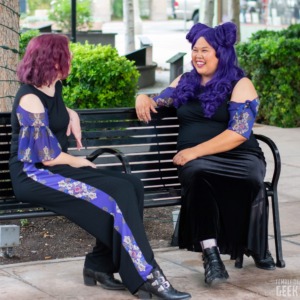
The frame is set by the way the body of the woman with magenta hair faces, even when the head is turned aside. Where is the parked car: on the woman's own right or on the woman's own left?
on the woman's own left

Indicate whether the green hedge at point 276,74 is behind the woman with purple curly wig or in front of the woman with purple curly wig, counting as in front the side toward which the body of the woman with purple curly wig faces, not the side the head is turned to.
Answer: behind

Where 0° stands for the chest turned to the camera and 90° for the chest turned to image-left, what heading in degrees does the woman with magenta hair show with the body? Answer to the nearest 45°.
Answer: approximately 270°

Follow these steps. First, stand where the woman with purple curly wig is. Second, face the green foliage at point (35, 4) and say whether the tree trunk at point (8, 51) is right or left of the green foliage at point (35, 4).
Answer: left

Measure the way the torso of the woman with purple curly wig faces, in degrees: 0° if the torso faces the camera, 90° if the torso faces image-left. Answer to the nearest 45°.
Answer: approximately 45°

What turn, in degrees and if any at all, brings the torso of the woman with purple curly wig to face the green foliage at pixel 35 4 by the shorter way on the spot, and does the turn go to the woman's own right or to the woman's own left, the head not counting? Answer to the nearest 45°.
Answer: approximately 135° to the woman's own right

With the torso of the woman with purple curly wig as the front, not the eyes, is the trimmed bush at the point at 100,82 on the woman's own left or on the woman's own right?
on the woman's own right

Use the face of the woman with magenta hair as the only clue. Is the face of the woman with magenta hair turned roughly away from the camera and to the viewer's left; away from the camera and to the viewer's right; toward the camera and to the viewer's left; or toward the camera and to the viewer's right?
away from the camera and to the viewer's right
